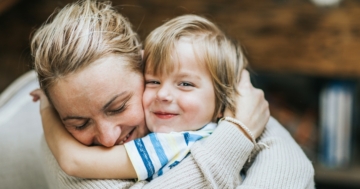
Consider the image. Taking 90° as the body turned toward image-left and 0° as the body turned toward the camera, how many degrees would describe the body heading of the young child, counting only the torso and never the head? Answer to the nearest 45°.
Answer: approximately 45°

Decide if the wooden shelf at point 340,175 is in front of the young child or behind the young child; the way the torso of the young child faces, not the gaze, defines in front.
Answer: behind

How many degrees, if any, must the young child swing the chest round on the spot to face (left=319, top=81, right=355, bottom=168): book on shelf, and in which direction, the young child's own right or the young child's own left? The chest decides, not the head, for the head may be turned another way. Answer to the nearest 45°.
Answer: approximately 180°
